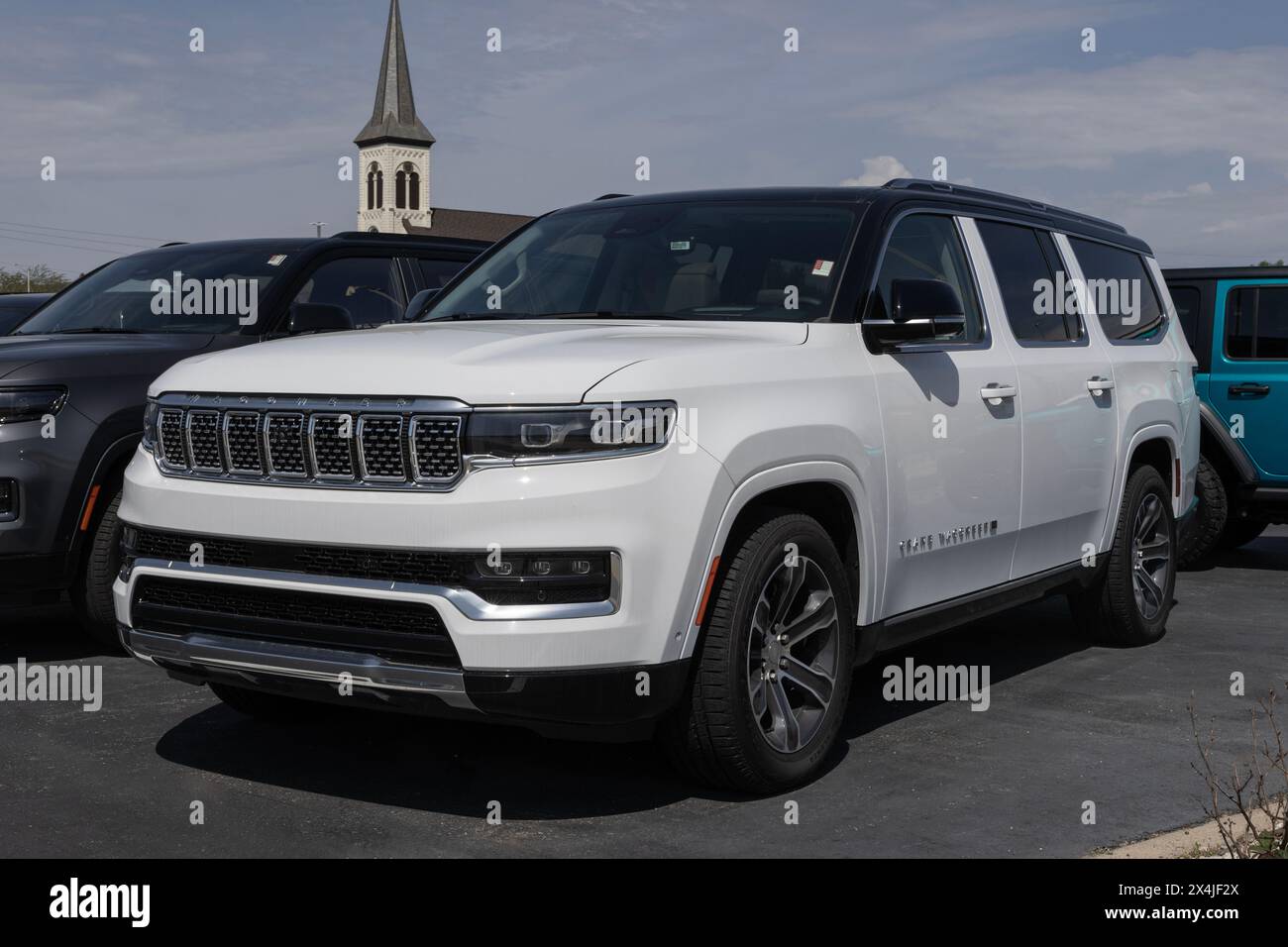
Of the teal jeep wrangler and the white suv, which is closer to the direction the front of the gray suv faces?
the white suv

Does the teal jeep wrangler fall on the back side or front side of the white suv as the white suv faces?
on the back side

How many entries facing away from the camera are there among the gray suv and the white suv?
0

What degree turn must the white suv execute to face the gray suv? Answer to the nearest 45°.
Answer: approximately 90° to its right

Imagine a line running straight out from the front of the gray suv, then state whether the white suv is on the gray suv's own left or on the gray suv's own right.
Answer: on the gray suv's own left
